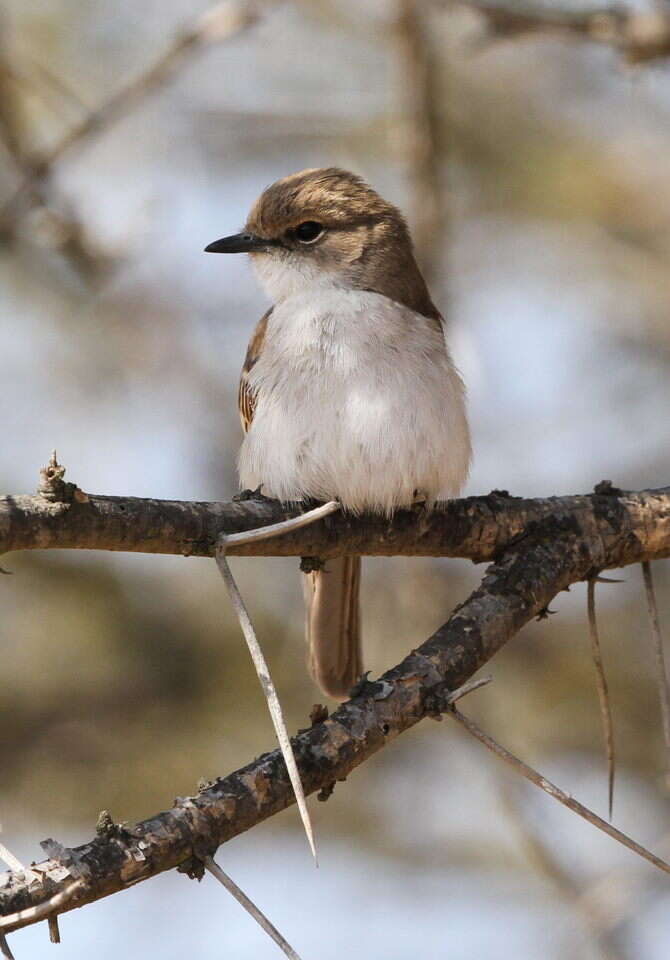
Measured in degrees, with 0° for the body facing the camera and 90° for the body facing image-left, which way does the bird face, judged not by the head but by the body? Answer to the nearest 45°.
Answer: approximately 0°

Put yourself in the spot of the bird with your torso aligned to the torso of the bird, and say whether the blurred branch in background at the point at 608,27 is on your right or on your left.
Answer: on your left

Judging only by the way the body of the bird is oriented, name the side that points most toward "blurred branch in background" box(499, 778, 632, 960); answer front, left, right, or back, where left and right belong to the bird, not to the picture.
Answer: back
